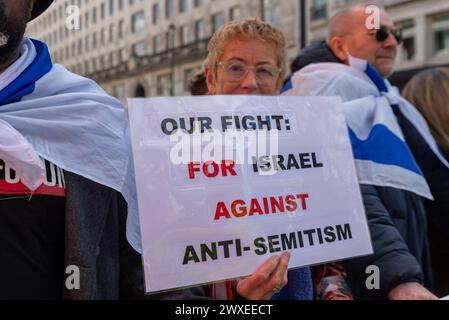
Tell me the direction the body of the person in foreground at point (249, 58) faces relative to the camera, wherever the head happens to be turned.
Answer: toward the camera

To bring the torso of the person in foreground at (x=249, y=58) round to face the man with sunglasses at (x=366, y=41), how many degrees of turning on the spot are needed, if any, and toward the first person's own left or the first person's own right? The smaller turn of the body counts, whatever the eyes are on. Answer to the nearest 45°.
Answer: approximately 135° to the first person's own left

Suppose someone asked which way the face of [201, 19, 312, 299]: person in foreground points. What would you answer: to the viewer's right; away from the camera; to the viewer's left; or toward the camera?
toward the camera
